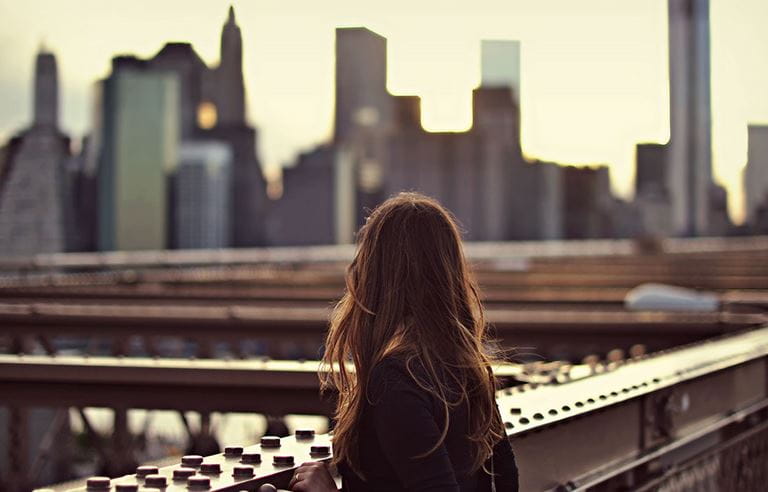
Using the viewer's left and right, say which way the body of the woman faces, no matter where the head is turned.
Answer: facing away from the viewer and to the left of the viewer

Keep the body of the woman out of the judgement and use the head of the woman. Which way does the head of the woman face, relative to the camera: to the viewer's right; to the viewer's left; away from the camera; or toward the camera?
away from the camera
